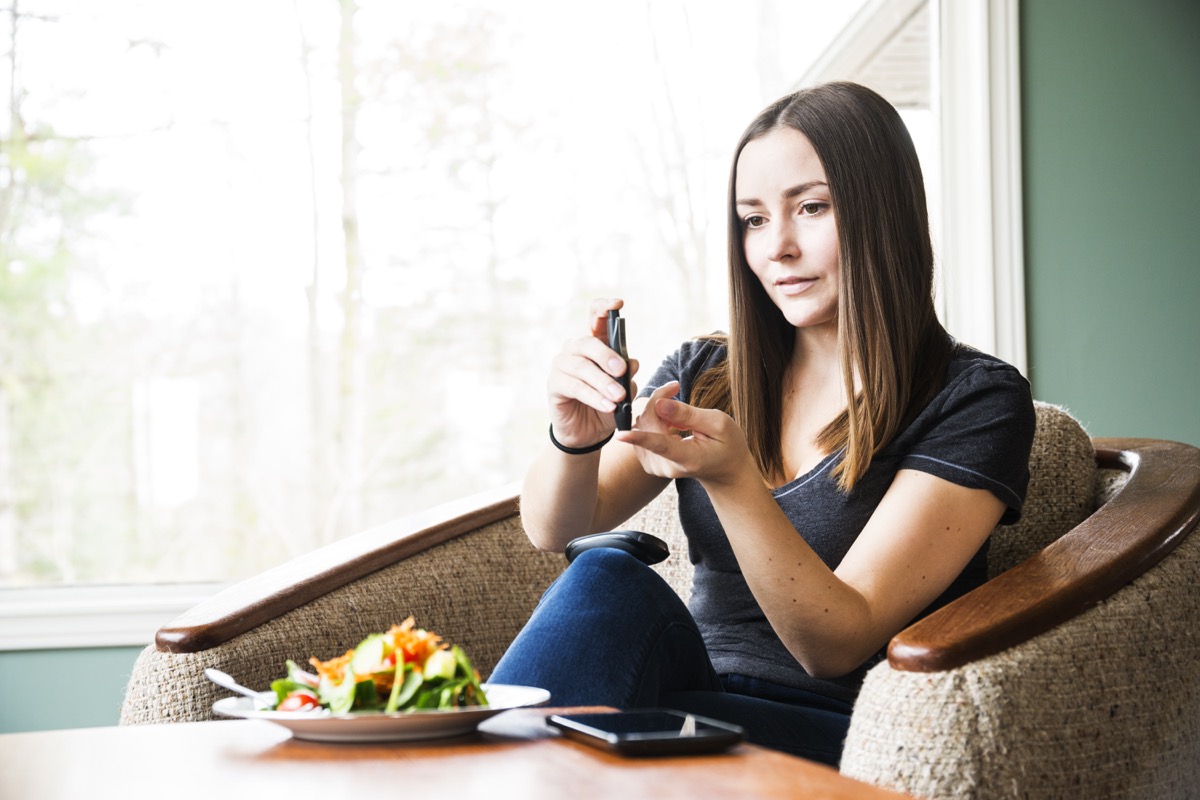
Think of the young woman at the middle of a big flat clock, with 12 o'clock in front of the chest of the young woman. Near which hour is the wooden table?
The wooden table is roughly at 11 o'clock from the young woman.
